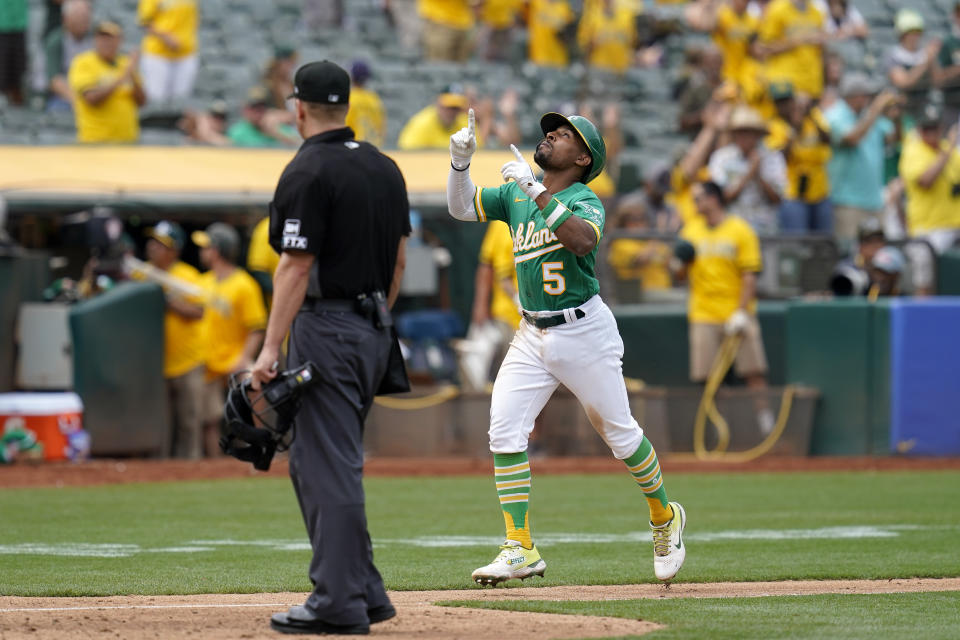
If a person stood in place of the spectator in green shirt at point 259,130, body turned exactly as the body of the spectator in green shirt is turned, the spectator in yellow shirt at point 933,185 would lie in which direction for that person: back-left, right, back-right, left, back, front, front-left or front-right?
left

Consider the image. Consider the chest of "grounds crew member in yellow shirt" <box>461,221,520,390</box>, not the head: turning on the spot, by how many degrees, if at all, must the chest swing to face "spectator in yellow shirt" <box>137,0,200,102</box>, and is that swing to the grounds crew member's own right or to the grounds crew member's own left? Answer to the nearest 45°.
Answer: approximately 90° to the grounds crew member's own right

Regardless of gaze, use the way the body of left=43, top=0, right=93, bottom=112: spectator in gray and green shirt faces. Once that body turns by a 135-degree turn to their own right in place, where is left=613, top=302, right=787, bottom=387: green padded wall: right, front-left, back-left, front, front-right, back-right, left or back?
back-left

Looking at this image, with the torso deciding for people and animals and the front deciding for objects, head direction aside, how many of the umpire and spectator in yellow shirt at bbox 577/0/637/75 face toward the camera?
1

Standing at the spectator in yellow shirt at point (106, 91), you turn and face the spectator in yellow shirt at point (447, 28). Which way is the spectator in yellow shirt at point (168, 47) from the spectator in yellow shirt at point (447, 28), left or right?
left

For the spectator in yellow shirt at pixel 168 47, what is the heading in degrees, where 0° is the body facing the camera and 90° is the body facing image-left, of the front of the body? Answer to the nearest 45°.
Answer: approximately 0°

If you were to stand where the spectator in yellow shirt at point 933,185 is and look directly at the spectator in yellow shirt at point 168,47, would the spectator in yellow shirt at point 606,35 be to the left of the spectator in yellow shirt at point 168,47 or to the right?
right

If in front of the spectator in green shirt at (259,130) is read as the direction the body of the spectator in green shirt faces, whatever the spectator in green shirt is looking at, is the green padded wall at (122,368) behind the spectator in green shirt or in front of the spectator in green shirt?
in front

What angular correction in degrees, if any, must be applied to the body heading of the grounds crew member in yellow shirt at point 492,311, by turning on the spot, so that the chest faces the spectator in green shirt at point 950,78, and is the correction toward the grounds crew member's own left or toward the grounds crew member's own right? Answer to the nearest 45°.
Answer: approximately 180°

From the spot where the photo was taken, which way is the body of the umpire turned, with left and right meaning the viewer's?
facing away from the viewer and to the left of the viewer

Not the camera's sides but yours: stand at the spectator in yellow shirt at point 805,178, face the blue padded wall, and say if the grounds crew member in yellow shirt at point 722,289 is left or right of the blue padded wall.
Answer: right

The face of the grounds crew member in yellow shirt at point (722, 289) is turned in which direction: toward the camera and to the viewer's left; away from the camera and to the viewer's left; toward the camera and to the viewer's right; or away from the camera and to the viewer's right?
toward the camera and to the viewer's left
